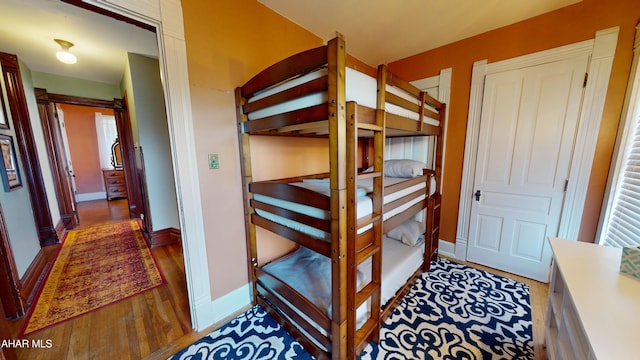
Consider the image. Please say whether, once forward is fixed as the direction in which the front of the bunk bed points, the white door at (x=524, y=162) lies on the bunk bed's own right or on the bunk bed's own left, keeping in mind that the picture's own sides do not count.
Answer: on the bunk bed's own left

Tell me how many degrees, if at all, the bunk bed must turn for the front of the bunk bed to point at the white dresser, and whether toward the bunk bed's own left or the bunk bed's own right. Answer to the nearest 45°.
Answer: approximately 45° to the bunk bed's own left

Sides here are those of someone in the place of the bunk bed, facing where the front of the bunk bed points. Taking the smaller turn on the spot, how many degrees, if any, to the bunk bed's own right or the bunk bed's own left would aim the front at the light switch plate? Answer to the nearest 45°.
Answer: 0° — it already faces it

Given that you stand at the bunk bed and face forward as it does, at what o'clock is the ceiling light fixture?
The ceiling light fixture is roughly at 2 o'clock from the bunk bed.

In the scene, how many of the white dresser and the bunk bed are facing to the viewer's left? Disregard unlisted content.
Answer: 1

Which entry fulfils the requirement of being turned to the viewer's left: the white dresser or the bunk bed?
the white dresser

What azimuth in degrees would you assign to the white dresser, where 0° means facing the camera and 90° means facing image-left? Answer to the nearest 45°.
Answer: approximately 90°

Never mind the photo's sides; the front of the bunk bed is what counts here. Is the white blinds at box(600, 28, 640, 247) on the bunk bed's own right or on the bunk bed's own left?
on the bunk bed's own left
